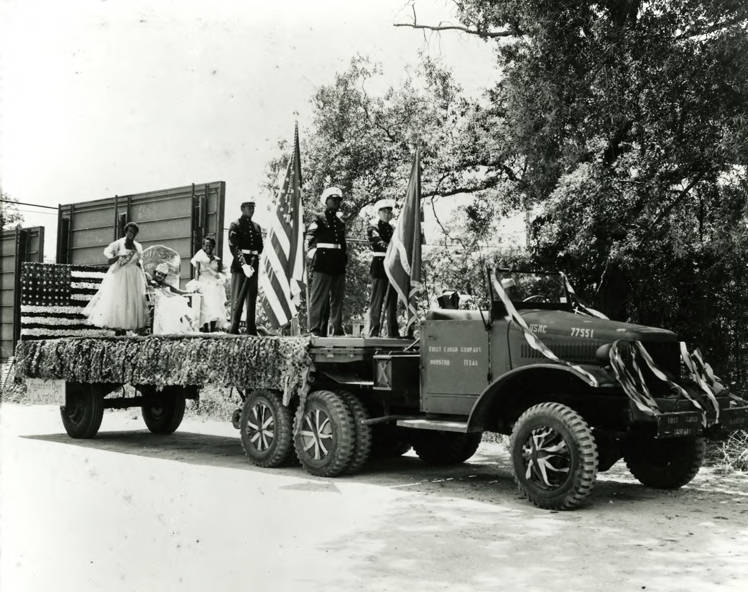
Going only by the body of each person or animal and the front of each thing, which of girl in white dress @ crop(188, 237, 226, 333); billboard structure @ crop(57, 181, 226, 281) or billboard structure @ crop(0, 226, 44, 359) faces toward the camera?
the girl in white dress

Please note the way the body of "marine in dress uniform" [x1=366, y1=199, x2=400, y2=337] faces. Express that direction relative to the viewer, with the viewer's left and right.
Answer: facing the viewer and to the right of the viewer

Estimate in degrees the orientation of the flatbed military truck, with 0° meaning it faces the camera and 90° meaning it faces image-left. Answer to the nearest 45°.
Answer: approximately 315°

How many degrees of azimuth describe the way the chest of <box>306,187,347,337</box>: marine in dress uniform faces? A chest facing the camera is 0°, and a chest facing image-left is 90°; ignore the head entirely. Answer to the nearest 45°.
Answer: approximately 315°

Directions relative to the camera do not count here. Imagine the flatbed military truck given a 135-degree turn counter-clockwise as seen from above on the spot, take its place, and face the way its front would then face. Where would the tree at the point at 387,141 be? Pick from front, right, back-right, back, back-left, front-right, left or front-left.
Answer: front

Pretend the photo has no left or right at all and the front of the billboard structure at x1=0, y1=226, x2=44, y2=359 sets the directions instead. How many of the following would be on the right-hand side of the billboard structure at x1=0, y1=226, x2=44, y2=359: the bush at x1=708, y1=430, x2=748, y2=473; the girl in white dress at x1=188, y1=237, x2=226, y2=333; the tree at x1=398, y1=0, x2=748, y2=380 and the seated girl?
4

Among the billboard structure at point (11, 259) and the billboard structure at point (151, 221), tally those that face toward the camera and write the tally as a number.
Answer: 0

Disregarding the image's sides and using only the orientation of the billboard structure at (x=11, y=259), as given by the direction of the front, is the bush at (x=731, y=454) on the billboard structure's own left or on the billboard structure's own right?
on the billboard structure's own right
